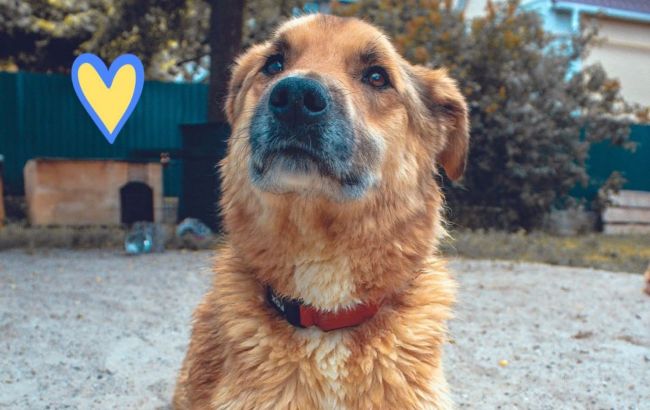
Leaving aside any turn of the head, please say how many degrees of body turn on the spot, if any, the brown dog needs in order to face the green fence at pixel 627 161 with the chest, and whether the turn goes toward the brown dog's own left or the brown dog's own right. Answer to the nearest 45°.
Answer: approximately 135° to the brown dog's own left

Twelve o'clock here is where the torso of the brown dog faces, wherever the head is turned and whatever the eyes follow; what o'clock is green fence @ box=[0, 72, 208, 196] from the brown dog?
The green fence is roughly at 5 o'clock from the brown dog.

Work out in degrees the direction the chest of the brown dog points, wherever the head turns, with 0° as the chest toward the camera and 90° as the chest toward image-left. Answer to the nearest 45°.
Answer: approximately 0°

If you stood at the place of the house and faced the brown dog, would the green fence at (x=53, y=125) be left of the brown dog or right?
right

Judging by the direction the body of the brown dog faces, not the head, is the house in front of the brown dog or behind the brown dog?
behind
